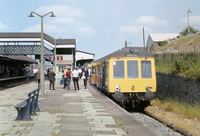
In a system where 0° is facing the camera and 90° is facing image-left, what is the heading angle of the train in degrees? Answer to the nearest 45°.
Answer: approximately 0°
